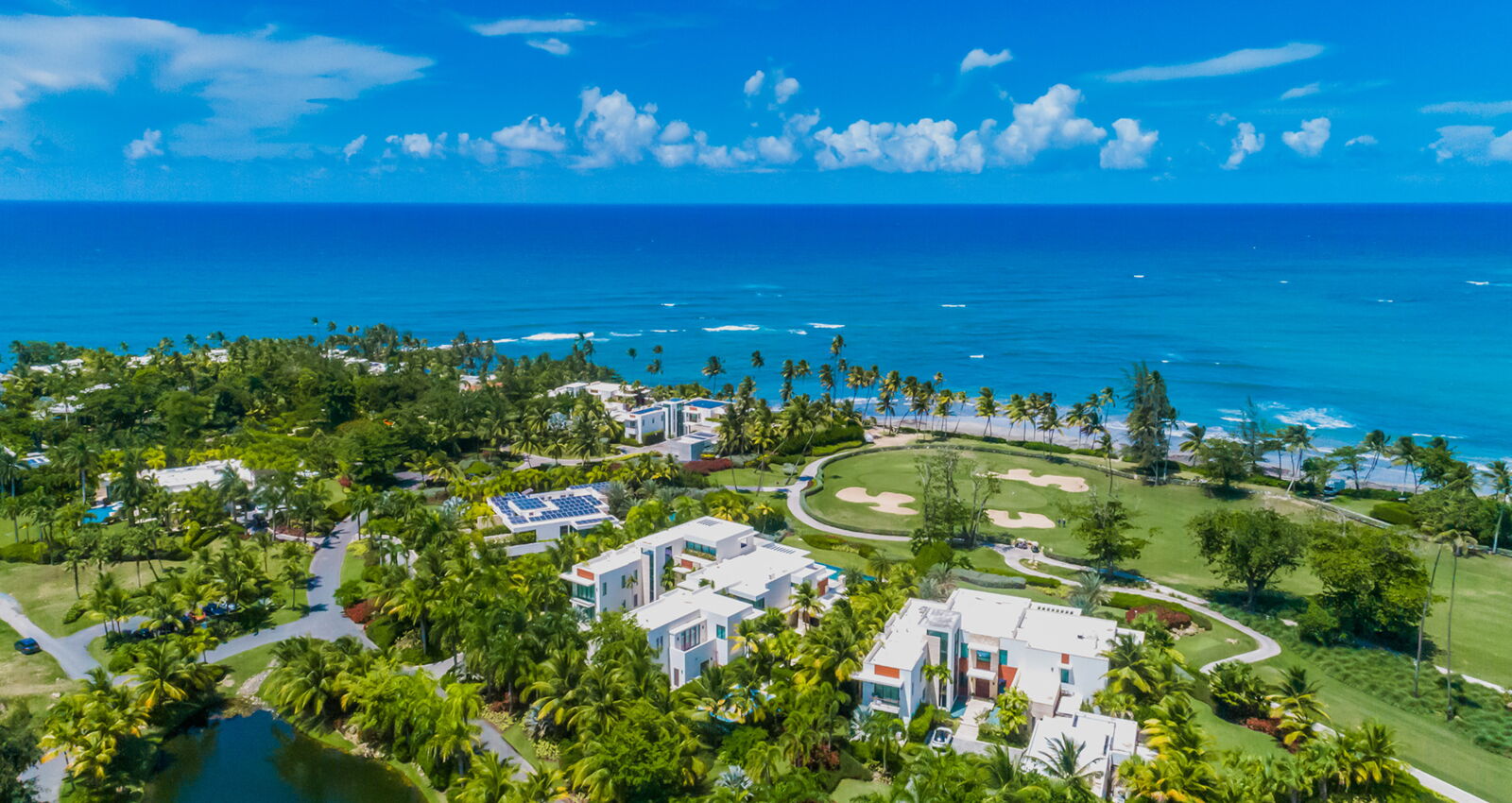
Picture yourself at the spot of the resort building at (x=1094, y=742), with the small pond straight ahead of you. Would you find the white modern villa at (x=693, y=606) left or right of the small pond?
right

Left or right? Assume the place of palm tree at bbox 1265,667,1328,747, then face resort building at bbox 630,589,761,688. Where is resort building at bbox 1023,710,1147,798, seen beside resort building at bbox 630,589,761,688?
left

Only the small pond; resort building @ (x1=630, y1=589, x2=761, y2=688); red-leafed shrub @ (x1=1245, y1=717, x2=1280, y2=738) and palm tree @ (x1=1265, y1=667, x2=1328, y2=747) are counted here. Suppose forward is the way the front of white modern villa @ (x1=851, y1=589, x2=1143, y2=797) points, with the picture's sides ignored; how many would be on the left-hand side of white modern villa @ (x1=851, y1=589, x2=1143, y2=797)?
2

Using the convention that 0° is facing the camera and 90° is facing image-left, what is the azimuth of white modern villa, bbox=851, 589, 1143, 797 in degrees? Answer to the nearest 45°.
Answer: approximately 0°

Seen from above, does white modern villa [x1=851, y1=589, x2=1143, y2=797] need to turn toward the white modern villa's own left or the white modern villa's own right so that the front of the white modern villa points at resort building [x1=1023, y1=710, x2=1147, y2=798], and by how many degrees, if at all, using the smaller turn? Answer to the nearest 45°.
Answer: approximately 45° to the white modern villa's own left

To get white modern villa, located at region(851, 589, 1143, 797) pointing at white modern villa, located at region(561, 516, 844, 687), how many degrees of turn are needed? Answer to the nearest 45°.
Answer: approximately 90° to its right

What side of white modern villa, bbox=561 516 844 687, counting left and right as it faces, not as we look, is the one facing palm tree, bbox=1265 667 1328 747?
left

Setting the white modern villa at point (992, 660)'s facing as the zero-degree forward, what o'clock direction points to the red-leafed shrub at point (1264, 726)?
The red-leafed shrub is roughly at 9 o'clock from the white modern villa.

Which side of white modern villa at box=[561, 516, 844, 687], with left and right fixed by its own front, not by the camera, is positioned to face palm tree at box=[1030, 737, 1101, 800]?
left

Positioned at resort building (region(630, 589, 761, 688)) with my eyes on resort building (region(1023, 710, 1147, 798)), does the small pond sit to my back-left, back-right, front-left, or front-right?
back-right

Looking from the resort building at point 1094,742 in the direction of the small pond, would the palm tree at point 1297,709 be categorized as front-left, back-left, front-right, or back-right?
back-right

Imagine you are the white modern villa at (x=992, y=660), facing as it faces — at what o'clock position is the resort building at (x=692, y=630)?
The resort building is roughly at 3 o'clock from the white modern villa.
